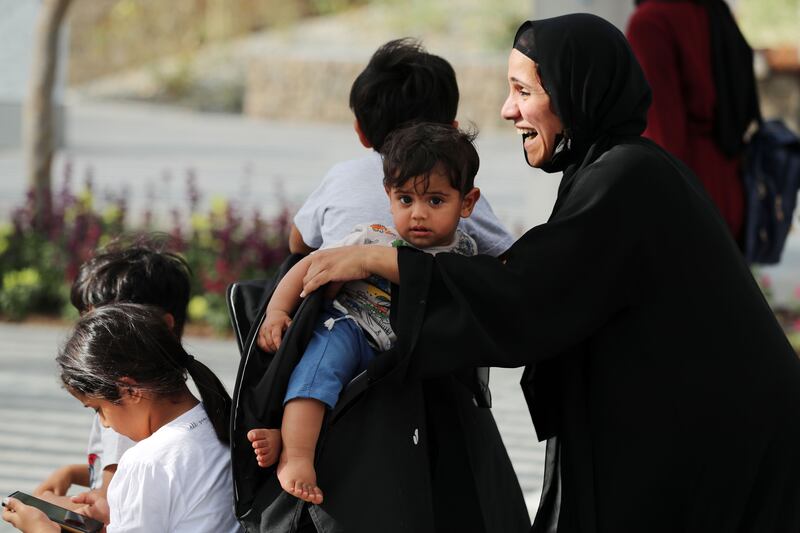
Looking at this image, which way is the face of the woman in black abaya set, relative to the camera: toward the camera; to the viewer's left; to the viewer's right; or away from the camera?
to the viewer's left

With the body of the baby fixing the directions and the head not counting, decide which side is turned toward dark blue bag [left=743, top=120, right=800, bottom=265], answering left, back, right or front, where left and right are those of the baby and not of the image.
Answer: back

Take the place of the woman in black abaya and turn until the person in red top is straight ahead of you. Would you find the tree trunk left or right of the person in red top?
left

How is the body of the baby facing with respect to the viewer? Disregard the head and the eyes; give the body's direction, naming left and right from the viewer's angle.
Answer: facing the viewer and to the left of the viewer

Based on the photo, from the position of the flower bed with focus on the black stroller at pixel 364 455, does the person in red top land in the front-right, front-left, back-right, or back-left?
front-left

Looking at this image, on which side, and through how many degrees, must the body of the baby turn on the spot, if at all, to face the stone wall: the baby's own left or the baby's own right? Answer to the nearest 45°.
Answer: approximately 135° to the baby's own right

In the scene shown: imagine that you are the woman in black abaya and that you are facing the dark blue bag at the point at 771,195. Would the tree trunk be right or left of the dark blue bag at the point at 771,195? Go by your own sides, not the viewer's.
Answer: left

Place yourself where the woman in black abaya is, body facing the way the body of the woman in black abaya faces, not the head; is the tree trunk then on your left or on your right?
on your right

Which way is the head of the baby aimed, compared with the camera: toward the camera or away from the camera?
toward the camera

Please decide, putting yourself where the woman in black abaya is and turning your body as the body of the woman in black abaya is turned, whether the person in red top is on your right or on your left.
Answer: on your right

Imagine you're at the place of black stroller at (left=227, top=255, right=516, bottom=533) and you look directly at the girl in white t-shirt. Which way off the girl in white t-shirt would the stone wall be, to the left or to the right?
right

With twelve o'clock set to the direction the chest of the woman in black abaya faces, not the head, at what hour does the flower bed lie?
The flower bed is roughly at 2 o'clock from the woman in black abaya.

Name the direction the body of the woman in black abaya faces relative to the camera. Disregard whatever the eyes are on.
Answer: to the viewer's left

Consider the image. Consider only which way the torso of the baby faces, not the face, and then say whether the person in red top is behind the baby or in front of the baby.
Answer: behind
